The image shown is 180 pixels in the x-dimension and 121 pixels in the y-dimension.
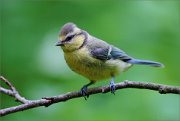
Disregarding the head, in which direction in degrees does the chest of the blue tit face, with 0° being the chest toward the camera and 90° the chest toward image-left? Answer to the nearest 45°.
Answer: approximately 90°
